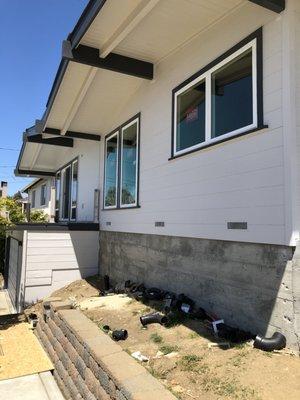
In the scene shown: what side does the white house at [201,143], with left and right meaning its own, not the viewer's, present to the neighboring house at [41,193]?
right

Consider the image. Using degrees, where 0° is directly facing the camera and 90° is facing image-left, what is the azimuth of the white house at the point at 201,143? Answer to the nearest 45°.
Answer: approximately 45°

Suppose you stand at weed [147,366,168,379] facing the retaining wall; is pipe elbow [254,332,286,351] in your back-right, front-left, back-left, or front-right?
back-right
